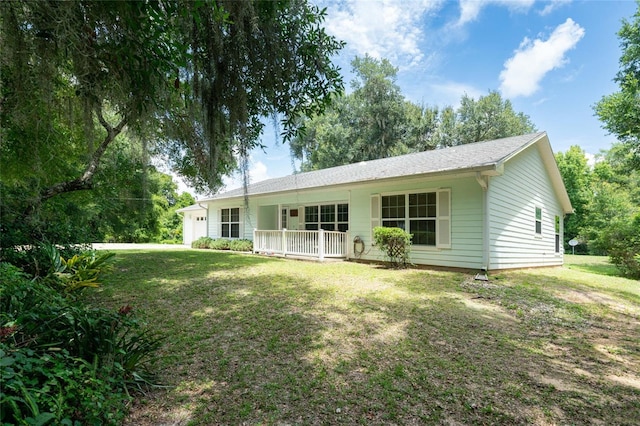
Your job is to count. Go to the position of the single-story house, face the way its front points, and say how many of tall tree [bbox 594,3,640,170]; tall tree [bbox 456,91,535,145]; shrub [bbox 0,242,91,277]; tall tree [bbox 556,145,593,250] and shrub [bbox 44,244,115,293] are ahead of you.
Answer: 2

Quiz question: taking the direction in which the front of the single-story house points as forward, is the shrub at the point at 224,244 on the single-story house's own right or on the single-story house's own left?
on the single-story house's own right

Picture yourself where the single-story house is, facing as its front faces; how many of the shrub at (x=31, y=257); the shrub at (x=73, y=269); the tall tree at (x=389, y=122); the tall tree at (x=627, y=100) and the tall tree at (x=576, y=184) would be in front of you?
2

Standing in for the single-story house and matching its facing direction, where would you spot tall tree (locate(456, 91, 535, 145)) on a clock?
The tall tree is roughly at 5 o'clock from the single-story house.

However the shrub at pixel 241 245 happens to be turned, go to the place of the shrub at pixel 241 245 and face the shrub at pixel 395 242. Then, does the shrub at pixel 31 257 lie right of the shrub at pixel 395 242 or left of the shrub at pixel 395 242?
right

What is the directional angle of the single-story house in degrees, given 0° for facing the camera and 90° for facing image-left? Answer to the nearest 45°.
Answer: approximately 45°

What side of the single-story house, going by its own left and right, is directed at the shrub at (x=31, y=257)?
front

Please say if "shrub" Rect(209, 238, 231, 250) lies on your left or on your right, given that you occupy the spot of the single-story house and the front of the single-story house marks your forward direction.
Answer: on your right

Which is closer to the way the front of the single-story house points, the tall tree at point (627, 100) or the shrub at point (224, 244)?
the shrub

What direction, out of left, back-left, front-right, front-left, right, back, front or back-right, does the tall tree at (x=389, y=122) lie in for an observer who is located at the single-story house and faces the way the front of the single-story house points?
back-right

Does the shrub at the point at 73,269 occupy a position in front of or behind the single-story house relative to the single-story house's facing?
in front

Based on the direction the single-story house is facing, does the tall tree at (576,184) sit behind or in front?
behind
